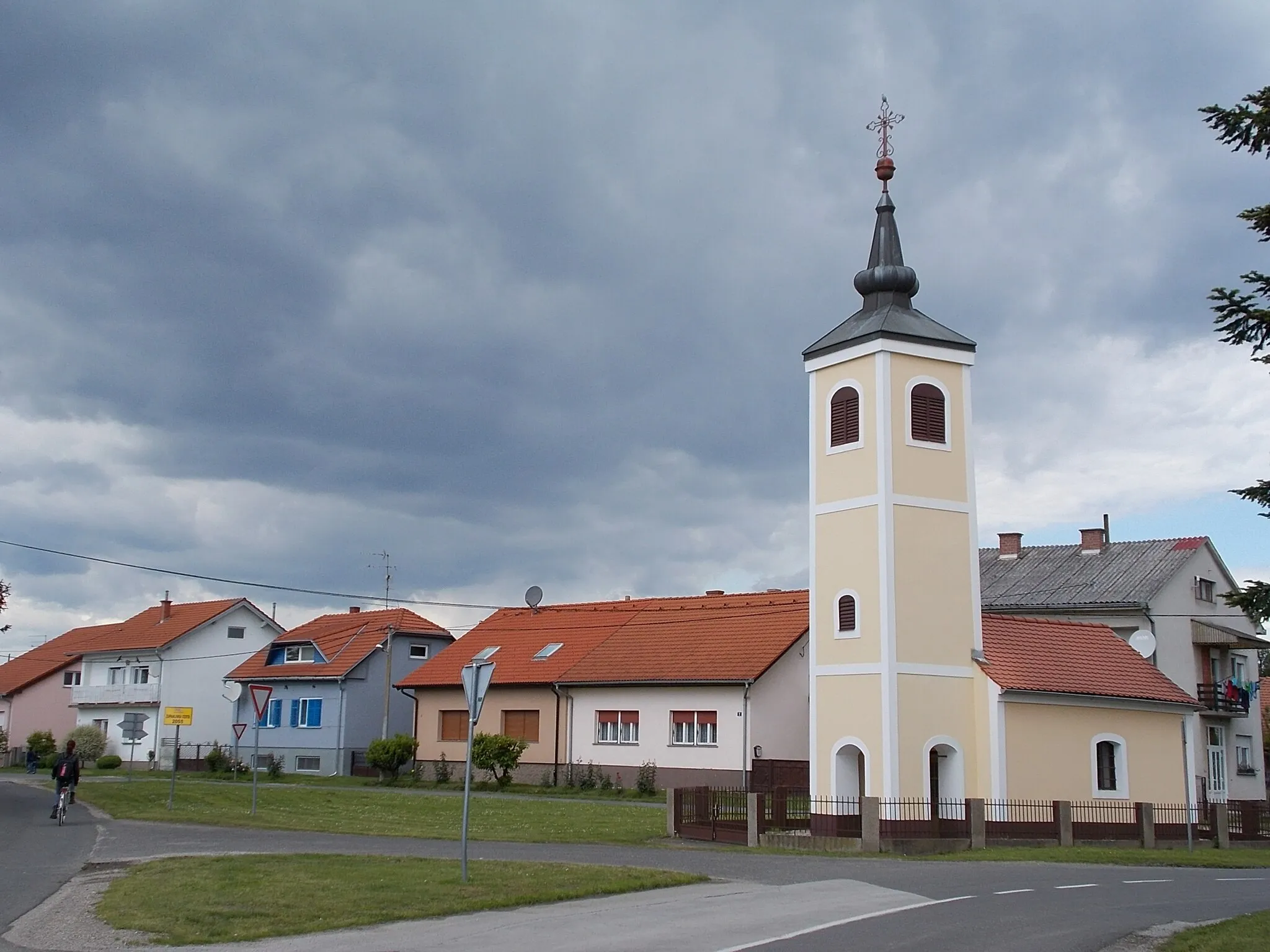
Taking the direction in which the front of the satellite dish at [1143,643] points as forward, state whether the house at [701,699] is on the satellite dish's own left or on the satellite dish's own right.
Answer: on the satellite dish's own right

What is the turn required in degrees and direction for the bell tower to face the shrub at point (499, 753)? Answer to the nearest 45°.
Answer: approximately 90° to its right

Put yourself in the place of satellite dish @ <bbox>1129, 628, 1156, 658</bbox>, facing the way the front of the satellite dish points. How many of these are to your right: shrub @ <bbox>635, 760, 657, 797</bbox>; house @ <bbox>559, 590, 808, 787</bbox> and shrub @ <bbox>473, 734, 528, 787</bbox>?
3

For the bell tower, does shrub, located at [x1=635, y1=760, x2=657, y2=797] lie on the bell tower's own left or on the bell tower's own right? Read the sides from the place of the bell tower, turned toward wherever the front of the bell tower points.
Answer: on the bell tower's own right

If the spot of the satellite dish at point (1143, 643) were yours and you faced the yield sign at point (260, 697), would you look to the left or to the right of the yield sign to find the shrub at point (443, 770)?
right

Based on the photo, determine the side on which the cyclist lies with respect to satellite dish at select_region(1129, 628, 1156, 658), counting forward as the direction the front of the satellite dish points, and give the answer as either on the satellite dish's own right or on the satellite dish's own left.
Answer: on the satellite dish's own right

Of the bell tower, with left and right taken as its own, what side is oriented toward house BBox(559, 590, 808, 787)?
right

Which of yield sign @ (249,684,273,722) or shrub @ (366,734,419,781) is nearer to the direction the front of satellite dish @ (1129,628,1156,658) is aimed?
the yield sign

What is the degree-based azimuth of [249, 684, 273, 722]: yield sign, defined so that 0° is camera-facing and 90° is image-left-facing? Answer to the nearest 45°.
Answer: approximately 315°
